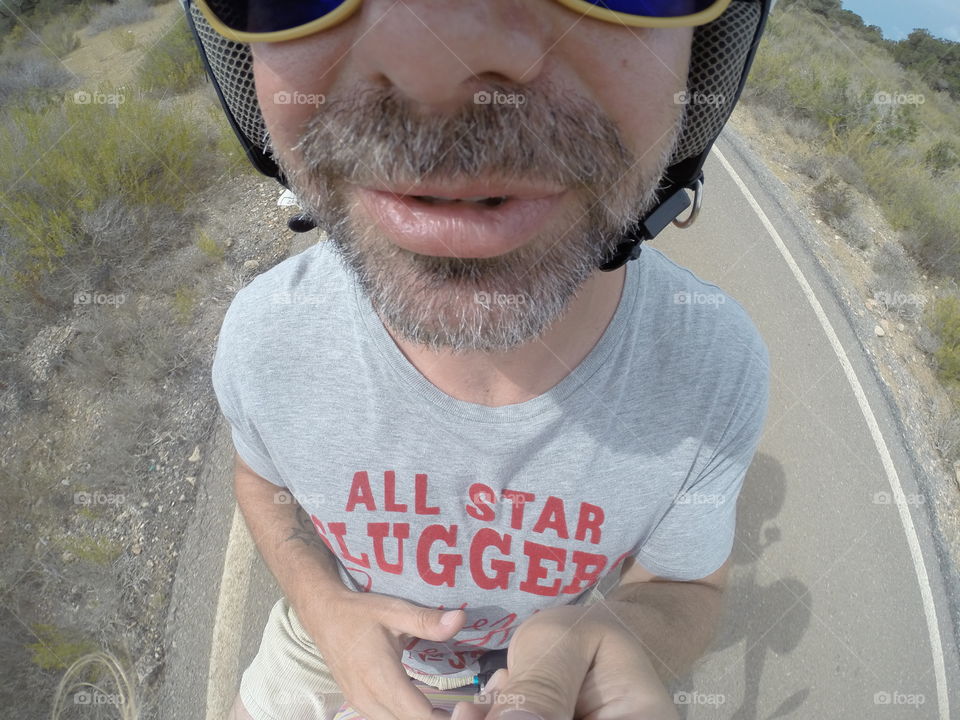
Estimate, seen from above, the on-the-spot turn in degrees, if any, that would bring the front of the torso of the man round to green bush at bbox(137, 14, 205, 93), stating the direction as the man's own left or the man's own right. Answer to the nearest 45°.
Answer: approximately 135° to the man's own right

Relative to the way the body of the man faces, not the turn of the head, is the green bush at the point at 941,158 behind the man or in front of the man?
behind

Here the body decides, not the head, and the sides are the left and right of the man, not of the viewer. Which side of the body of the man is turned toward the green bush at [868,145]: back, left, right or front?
back

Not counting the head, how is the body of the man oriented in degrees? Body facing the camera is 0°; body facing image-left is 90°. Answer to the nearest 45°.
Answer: approximately 0°
